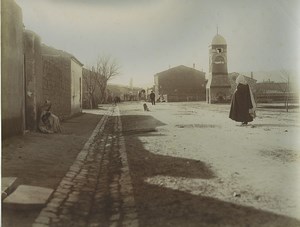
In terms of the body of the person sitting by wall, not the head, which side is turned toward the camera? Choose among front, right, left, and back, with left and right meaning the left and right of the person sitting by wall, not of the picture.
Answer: right

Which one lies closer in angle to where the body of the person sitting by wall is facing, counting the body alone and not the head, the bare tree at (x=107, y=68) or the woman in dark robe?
the woman in dark robe

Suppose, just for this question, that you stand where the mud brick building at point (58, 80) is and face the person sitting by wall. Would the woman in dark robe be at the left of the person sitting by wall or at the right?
left

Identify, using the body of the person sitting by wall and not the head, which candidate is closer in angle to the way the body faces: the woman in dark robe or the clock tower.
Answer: the woman in dark robe

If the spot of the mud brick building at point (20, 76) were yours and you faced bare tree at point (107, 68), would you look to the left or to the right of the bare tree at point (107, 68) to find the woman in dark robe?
right

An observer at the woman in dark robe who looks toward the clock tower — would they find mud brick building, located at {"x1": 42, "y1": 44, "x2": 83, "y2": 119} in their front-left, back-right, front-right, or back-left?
front-left

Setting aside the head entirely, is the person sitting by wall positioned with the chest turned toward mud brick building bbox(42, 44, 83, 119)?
no

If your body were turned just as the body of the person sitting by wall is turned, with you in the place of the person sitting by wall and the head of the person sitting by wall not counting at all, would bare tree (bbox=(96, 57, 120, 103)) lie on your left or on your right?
on your left

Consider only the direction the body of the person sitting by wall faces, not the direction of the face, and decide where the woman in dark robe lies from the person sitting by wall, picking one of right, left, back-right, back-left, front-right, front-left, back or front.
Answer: front
